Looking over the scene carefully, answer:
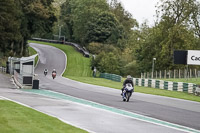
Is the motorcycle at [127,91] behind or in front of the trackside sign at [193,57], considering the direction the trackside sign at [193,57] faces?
in front

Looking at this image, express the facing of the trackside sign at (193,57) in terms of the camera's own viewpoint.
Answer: facing the viewer

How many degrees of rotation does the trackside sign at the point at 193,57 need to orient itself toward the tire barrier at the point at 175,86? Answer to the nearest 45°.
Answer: approximately 45° to its right
